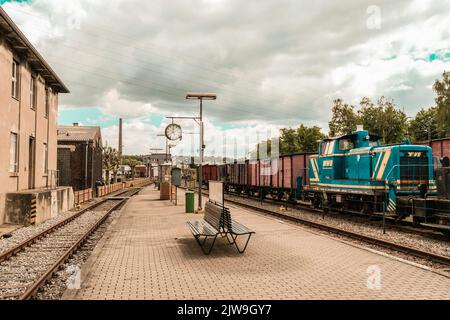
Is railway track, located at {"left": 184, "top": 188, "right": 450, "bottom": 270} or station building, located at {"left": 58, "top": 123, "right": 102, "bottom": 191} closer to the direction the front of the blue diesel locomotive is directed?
the railway track

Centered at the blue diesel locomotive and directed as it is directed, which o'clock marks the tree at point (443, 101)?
The tree is roughly at 8 o'clock from the blue diesel locomotive.

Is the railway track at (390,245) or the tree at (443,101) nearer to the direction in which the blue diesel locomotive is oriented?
the railway track

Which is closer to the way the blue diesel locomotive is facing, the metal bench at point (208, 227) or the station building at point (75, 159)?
the metal bench

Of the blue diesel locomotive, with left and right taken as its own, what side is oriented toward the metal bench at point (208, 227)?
right

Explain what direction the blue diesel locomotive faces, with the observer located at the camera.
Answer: facing the viewer and to the right of the viewer

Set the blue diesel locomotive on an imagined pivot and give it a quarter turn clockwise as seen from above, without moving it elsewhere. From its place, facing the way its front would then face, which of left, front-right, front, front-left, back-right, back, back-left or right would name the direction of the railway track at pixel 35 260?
front
